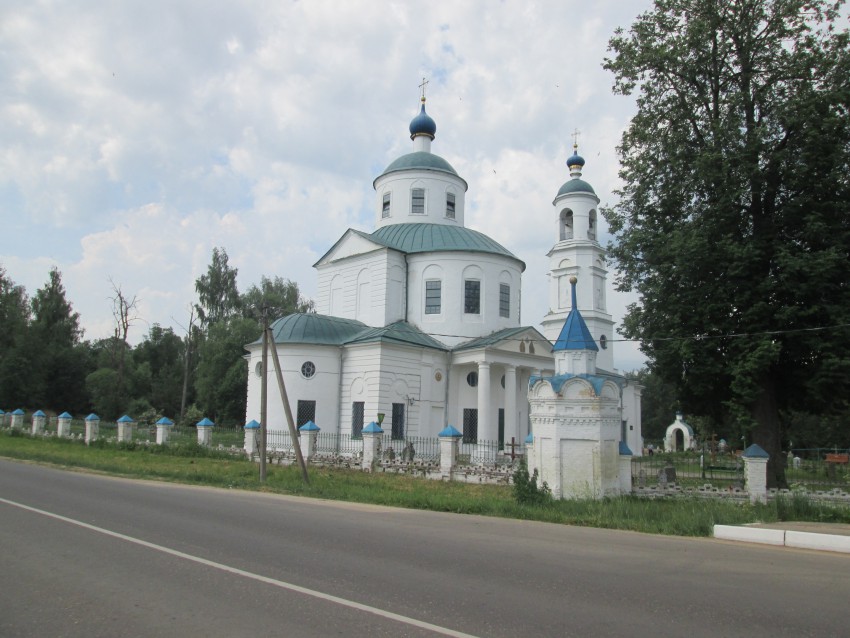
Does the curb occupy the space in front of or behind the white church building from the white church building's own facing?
in front

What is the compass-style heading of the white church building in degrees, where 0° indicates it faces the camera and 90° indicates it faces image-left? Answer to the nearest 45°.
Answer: approximately 315°

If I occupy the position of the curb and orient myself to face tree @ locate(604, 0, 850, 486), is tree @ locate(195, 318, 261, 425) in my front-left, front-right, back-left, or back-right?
front-left

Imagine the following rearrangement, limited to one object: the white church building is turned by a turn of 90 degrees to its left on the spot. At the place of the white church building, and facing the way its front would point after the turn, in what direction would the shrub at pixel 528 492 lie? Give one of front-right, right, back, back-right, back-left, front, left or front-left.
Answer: back-right

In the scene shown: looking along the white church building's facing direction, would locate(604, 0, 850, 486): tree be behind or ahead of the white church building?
ahead

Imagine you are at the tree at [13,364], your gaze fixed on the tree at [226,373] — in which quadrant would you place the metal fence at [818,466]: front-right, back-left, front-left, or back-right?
front-right

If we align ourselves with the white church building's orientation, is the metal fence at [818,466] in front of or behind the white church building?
in front

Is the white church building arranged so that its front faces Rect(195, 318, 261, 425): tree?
no

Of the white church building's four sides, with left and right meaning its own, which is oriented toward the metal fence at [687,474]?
front

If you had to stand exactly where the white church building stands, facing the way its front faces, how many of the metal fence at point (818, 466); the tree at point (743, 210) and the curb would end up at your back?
0

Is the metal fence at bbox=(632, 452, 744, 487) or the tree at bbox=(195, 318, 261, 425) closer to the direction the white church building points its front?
the metal fence
